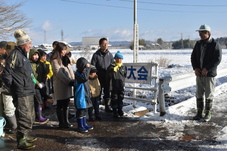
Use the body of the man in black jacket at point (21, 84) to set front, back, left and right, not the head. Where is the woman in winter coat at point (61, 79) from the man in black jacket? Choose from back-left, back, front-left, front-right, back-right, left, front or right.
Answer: front-left

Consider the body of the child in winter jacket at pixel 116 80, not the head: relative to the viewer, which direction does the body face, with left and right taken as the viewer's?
facing the viewer

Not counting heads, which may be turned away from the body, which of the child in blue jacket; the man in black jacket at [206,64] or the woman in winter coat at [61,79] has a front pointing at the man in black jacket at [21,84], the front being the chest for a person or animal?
the man in black jacket at [206,64]

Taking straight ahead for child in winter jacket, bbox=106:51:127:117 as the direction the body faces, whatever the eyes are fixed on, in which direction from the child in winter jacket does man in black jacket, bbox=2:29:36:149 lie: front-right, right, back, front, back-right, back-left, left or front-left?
front-right

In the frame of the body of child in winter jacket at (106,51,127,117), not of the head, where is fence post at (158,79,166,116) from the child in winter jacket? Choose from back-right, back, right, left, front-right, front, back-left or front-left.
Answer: left

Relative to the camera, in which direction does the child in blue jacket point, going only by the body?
to the viewer's right

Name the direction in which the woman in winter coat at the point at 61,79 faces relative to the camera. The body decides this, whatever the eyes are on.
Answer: to the viewer's right

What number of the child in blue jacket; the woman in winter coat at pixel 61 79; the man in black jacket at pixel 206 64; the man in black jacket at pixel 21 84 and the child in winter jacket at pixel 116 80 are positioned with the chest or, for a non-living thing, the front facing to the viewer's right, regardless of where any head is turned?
3

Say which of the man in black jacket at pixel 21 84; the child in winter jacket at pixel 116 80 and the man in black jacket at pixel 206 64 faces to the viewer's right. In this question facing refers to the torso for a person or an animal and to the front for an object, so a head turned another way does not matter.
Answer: the man in black jacket at pixel 21 84

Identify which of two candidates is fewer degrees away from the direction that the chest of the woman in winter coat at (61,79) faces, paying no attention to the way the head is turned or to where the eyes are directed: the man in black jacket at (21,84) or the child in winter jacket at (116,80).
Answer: the child in winter jacket

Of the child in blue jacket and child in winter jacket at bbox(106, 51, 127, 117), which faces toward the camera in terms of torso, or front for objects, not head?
the child in winter jacket

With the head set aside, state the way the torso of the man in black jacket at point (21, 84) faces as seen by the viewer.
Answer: to the viewer's right

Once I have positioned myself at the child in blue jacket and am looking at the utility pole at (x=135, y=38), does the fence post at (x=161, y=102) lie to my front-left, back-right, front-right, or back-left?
front-right

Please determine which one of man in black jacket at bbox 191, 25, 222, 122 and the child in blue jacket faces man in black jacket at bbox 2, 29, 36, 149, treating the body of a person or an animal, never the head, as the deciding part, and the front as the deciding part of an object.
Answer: man in black jacket at bbox 191, 25, 222, 122
